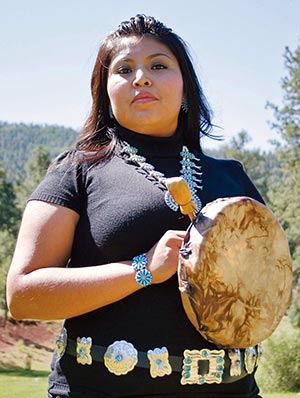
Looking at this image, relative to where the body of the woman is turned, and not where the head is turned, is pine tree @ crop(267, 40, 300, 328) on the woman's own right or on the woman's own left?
on the woman's own left

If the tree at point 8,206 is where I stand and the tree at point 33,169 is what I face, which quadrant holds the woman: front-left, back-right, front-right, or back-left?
back-right

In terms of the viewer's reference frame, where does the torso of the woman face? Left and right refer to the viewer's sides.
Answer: facing the viewer and to the right of the viewer

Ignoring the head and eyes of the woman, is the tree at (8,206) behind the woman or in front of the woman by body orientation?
behind
